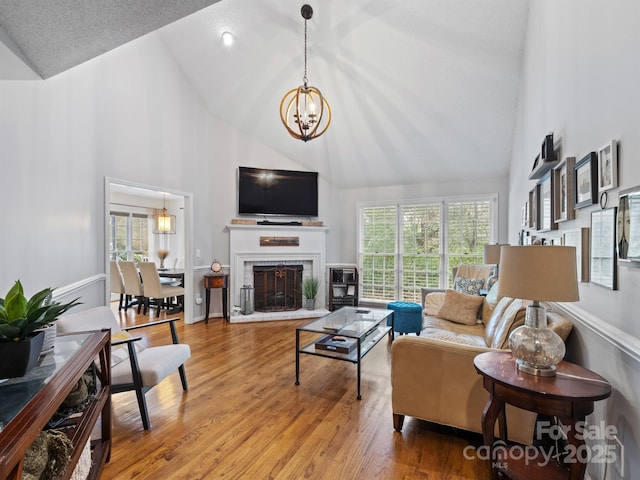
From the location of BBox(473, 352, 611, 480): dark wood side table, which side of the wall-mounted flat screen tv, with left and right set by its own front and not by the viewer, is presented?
front

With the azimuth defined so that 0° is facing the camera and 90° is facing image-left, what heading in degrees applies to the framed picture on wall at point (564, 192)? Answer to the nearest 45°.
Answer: approximately 90°

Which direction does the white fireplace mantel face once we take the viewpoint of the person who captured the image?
facing the viewer

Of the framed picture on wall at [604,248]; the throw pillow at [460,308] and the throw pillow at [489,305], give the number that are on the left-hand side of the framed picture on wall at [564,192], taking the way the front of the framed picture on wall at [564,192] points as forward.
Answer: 1

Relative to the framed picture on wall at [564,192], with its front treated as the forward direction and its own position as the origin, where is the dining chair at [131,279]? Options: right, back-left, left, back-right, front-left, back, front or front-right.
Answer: front

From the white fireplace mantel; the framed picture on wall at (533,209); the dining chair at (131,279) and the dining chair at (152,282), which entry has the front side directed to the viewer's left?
the framed picture on wall

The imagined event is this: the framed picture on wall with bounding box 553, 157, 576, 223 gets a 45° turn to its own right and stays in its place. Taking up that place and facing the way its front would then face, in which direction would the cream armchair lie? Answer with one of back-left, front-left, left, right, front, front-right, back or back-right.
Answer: left

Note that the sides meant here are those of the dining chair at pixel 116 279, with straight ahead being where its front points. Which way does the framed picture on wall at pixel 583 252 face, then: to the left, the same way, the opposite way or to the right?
to the left

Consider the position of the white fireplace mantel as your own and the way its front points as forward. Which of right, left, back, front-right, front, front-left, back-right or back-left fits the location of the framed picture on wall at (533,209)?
front-left

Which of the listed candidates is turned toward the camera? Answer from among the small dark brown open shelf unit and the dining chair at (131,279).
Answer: the small dark brown open shelf unit

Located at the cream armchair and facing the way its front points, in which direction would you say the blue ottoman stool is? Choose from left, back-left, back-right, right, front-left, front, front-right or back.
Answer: front-left

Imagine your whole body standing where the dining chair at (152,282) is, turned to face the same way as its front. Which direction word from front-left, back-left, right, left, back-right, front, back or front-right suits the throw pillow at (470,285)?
right

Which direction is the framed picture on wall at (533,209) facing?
to the viewer's left

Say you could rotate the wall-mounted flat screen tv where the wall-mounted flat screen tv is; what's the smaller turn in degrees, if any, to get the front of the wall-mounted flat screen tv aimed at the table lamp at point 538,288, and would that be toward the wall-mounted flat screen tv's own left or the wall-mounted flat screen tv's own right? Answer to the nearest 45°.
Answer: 0° — it already faces it

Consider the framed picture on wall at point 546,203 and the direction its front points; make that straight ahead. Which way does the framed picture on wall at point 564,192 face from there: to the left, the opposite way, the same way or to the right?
the same way

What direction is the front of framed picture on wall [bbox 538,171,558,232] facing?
to the viewer's left

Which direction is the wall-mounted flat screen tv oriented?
toward the camera
